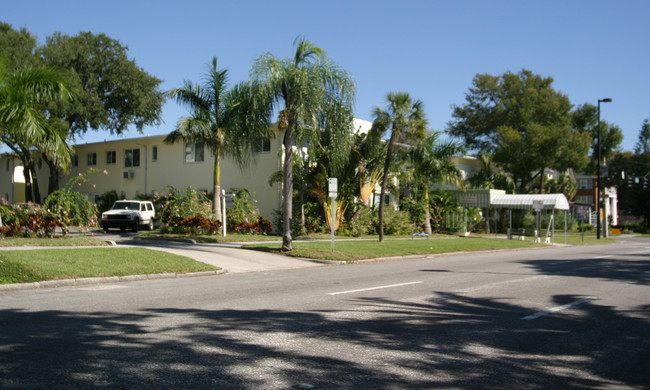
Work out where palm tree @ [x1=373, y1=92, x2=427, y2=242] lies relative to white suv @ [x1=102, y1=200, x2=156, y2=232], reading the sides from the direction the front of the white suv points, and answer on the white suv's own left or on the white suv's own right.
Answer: on the white suv's own left

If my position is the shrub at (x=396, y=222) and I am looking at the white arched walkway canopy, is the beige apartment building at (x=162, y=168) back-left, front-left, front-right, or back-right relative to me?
back-left

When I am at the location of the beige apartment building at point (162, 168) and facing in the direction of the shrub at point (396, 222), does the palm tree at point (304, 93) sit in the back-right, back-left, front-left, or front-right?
front-right

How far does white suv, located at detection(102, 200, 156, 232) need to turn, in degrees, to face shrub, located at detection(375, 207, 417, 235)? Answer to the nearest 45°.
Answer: approximately 135° to its left

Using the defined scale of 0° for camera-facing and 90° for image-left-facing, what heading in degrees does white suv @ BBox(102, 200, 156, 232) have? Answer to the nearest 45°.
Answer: approximately 45°

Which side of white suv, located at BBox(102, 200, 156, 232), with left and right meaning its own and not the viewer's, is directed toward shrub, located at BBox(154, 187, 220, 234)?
left

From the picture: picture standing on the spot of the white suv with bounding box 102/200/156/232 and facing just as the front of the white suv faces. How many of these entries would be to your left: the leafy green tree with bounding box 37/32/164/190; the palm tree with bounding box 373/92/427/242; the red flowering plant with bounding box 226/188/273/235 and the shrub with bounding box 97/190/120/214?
2

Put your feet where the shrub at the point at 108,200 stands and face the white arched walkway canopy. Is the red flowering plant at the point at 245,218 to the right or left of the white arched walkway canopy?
right

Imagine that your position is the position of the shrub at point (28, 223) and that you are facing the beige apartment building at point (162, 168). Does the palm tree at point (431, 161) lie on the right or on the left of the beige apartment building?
right

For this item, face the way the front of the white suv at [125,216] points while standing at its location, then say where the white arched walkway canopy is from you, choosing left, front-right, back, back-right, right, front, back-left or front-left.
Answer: back-left

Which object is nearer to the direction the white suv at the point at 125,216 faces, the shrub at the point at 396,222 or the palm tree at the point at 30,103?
the palm tree

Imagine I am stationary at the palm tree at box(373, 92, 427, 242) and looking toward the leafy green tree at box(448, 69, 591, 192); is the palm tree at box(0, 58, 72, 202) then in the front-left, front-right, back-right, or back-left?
back-left

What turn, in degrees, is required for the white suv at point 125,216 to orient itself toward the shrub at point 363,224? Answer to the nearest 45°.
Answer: approximately 135° to its left

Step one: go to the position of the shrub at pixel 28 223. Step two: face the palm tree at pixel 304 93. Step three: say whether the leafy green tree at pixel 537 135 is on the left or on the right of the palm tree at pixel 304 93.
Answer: left

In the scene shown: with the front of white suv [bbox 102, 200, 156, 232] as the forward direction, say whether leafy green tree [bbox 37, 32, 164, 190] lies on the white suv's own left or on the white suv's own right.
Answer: on the white suv's own right

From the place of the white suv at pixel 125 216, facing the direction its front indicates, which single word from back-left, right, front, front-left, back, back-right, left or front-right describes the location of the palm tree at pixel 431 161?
back-left

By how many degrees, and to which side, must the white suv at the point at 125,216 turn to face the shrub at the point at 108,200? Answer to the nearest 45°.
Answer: approximately 135° to its right

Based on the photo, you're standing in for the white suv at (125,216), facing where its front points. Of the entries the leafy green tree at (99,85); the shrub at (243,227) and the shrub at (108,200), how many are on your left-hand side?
1
